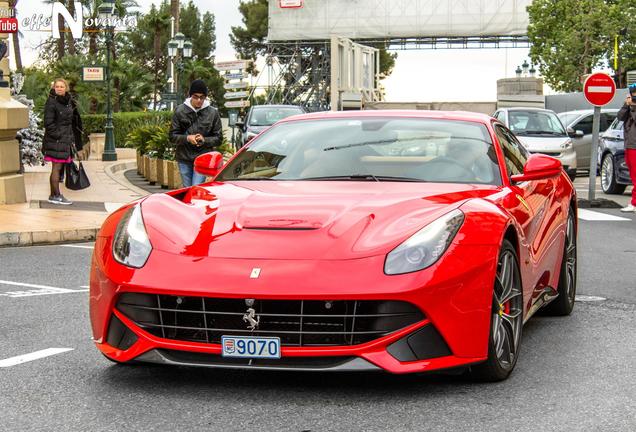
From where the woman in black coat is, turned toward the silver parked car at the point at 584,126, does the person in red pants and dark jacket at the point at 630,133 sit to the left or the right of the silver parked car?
right

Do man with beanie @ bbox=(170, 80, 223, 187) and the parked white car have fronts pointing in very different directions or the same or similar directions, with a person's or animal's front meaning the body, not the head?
same or similar directions

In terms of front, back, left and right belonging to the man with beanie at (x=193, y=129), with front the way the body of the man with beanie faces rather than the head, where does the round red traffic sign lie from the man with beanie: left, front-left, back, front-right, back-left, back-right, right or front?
back-left

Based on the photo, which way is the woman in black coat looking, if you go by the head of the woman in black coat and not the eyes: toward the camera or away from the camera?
toward the camera

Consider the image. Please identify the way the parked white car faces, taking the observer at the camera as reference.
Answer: facing the viewer and to the right of the viewer

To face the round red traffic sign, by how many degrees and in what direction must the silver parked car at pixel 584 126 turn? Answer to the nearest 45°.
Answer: approximately 45° to its left

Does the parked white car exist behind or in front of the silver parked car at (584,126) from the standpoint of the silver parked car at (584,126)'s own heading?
in front

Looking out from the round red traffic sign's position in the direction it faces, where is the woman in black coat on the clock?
The woman in black coat is roughly at 2 o'clock from the round red traffic sign.

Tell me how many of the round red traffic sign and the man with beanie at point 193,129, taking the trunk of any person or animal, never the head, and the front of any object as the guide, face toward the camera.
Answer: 2

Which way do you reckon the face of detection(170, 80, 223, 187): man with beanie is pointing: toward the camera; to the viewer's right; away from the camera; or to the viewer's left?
toward the camera

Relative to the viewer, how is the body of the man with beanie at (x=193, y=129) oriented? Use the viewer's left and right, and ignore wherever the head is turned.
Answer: facing the viewer

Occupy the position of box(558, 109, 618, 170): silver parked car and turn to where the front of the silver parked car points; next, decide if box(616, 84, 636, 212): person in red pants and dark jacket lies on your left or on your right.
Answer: on your left

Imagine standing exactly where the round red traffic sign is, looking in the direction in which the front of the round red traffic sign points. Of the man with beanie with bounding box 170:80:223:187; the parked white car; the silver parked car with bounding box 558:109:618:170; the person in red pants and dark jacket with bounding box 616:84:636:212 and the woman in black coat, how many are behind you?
2

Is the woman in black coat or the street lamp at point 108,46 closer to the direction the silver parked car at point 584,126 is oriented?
the woman in black coat
